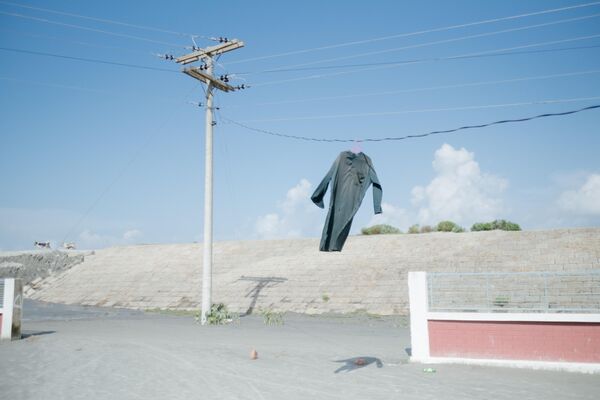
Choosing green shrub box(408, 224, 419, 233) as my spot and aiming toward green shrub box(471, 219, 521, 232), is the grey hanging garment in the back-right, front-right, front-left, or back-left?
back-right

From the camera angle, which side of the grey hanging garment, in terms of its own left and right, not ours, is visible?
front

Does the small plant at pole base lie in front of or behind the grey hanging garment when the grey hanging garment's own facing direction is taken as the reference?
behind

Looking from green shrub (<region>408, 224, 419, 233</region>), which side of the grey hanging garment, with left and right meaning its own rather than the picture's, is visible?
back

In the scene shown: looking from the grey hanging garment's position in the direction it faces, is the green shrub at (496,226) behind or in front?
behind

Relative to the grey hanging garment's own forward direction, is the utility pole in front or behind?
behind
